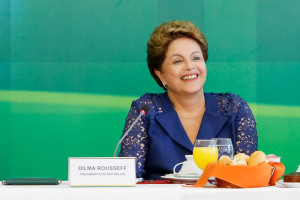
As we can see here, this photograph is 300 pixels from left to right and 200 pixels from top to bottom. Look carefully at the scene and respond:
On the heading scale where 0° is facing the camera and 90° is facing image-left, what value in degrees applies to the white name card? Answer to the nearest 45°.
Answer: approximately 0°

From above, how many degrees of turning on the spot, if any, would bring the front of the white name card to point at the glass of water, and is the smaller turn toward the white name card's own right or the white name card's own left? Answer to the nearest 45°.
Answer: approximately 135° to the white name card's own left

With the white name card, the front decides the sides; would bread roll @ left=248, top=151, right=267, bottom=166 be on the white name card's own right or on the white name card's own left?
on the white name card's own left

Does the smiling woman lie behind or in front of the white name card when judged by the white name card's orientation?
behind
